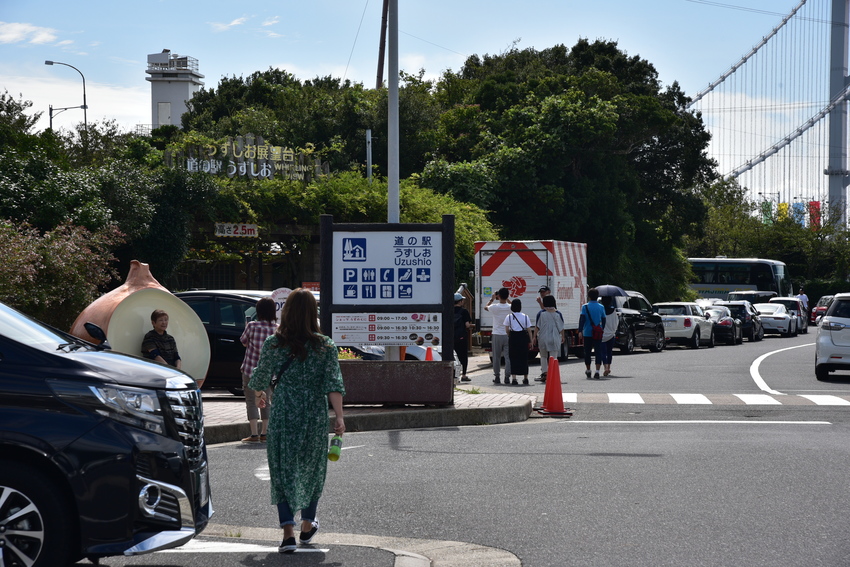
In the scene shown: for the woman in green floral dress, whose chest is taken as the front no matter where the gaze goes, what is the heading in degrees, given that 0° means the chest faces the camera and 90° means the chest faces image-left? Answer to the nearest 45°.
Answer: approximately 180°

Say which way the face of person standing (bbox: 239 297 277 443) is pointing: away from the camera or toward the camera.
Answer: away from the camera

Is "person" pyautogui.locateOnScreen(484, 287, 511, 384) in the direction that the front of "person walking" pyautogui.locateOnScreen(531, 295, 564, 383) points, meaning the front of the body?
no

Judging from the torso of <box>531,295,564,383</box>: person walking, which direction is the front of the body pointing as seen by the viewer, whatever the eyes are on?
away from the camera

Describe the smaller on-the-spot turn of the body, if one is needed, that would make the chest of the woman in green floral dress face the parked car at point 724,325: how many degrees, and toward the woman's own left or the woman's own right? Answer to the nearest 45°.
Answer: approximately 45° to the woman's own right

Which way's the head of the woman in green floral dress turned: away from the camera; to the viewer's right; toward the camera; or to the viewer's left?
away from the camera

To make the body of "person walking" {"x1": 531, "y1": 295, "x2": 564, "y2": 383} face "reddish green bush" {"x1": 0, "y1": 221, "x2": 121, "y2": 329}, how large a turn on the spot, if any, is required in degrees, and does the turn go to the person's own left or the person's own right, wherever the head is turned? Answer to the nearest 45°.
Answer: approximately 90° to the person's own left

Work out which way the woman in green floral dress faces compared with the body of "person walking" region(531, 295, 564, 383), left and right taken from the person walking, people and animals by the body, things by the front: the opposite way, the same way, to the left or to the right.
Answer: the same way

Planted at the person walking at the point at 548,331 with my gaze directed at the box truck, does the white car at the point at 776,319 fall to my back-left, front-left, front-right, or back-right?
front-right

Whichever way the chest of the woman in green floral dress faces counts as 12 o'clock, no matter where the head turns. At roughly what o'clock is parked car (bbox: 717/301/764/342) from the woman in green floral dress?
The parked car is roughly at 1 o'clock from the woman in green floral dress.

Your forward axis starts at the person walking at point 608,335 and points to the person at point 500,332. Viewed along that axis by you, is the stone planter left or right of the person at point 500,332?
left

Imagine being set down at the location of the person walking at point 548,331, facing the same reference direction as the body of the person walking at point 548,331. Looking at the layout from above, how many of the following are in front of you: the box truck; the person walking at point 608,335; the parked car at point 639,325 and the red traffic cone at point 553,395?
1

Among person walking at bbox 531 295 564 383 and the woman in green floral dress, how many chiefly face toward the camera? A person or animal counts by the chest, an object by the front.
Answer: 0
